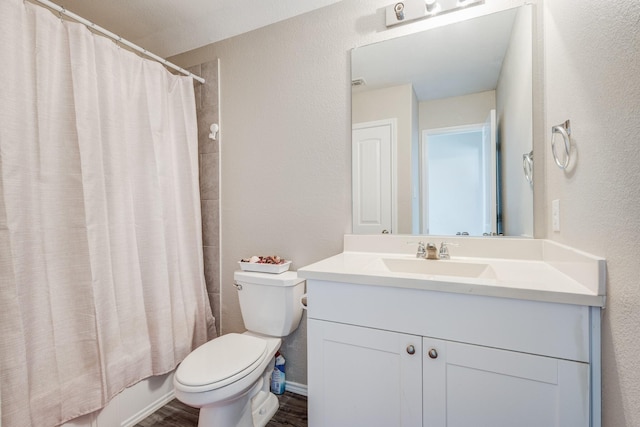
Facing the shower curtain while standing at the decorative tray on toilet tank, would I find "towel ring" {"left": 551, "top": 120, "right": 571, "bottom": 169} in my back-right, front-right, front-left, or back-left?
back-left

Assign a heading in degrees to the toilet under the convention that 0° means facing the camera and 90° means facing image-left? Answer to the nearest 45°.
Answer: approximately 45°

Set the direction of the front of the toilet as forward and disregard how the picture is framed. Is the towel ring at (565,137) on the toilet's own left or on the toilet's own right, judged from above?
on the toilet's own left

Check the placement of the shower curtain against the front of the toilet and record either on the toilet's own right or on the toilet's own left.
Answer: on the toilet's own right
